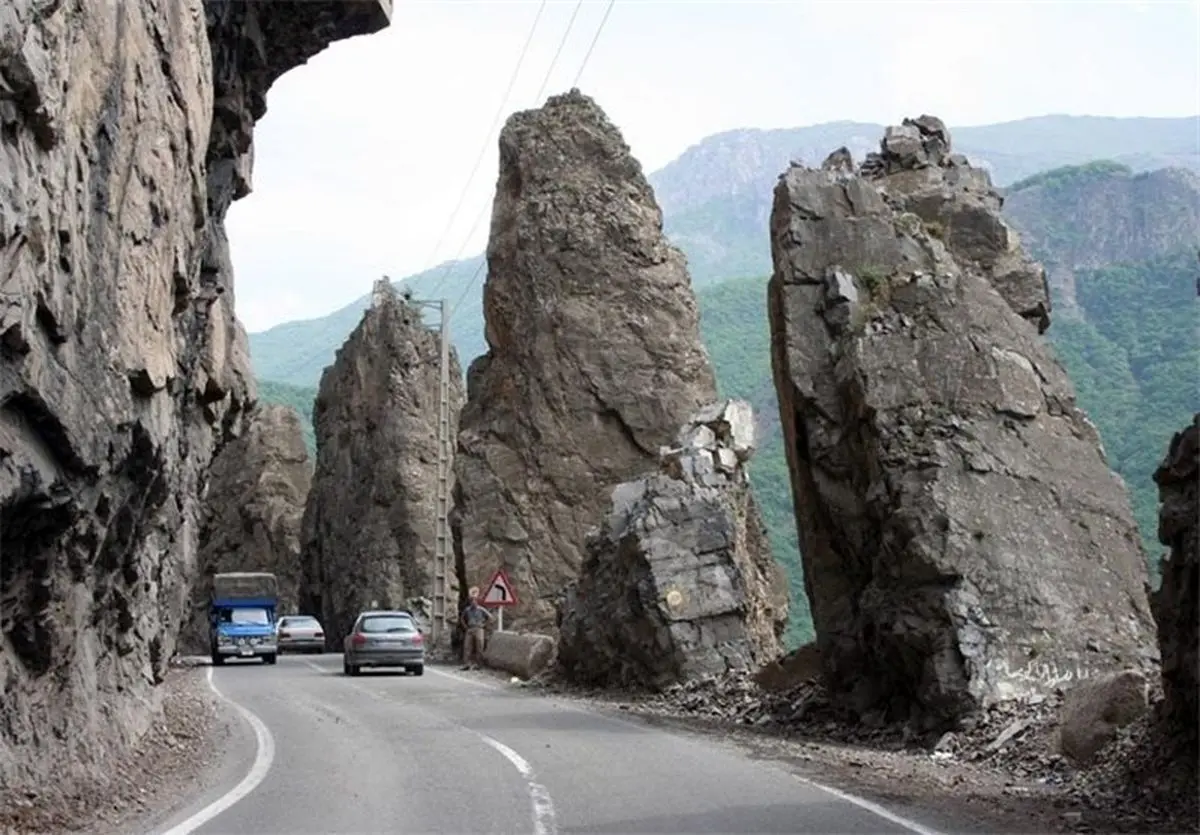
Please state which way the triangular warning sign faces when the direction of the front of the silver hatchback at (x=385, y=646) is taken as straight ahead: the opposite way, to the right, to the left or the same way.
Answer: the opposite way

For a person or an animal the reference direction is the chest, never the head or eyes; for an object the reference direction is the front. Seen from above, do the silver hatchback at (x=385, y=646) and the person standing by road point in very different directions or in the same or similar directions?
very different directions

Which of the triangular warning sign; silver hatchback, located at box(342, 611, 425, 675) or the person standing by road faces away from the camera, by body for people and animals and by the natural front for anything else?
the silver hatchback

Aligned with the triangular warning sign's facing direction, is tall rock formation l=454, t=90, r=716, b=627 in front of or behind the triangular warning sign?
behind

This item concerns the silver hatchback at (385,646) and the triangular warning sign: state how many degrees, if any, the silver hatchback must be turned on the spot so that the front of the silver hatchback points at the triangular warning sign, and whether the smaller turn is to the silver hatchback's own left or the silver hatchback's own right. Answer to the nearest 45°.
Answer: approximately 45° to the silver hatchback's own right

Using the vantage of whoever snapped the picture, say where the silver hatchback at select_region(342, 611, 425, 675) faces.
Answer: facing away from the viewer

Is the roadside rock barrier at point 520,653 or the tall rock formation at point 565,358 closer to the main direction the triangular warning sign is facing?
the roadside rock barrier

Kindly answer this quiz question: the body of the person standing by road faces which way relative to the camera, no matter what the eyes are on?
toward the camera

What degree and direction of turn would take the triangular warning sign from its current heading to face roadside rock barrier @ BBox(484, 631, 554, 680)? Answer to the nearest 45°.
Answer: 0° — it already faces it

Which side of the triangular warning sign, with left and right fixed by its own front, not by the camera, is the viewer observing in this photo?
front
